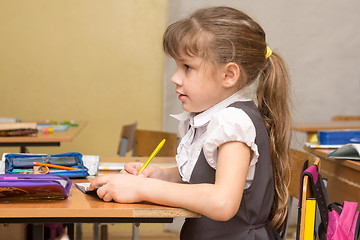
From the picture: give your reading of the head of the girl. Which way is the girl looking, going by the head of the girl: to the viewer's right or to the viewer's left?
to the viewer's left

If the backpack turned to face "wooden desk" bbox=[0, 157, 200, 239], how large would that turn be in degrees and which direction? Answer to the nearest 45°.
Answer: approximately 135° to its right

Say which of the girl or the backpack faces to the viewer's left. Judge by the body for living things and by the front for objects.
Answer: the girl

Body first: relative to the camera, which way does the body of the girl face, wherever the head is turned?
to the viewer's left

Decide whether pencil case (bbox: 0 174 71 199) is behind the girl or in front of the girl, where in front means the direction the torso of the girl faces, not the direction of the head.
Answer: in front

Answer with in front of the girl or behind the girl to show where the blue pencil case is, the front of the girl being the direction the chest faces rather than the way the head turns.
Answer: in front

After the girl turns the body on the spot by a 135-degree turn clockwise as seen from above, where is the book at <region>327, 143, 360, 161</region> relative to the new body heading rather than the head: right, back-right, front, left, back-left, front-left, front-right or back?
front

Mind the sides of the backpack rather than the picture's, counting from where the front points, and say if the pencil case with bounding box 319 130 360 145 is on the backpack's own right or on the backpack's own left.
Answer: on the backpack's own left

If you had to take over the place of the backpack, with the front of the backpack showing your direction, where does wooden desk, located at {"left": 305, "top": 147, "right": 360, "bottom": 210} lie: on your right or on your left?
on your left
